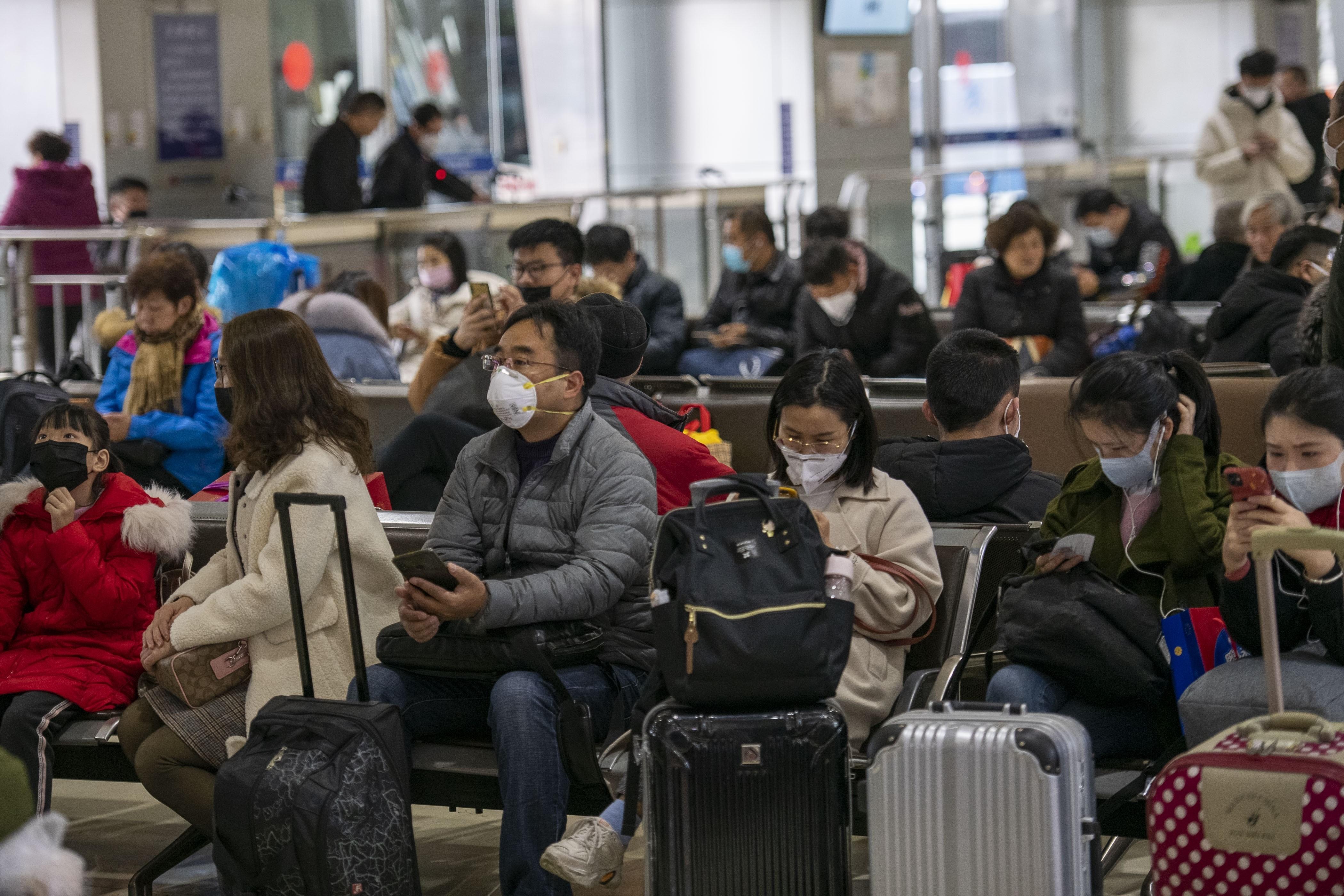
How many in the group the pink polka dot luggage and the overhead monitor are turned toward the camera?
2

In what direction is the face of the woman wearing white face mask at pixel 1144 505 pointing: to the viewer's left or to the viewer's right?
to the viewer's left

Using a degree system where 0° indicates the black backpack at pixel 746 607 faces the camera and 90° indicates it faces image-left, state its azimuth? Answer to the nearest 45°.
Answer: approximately 0°
